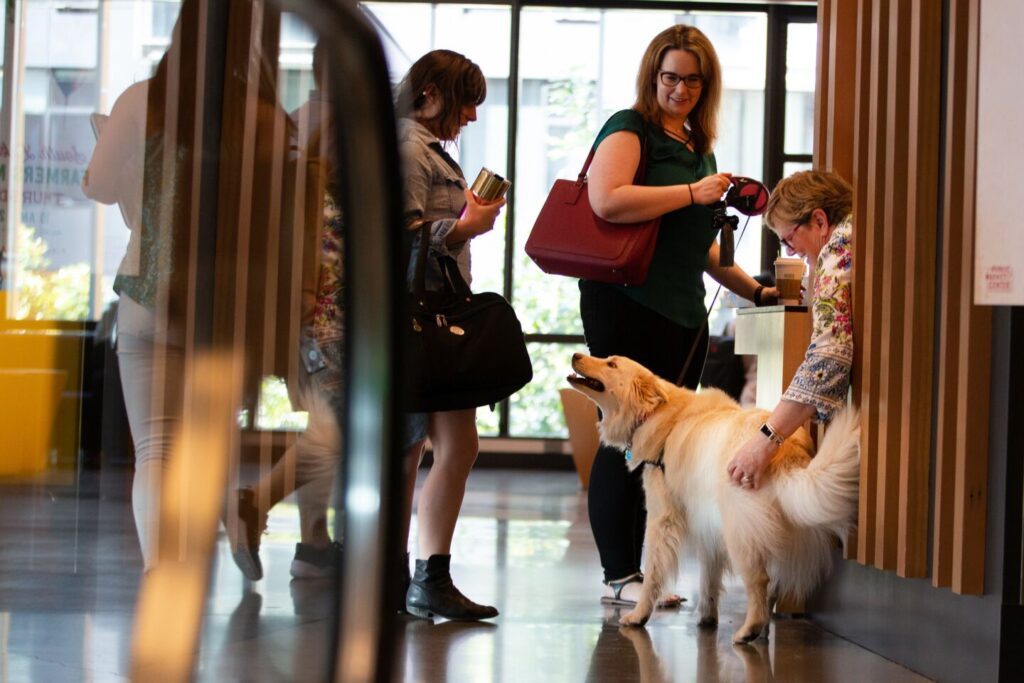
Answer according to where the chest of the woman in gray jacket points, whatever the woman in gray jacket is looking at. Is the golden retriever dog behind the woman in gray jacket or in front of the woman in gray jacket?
in front

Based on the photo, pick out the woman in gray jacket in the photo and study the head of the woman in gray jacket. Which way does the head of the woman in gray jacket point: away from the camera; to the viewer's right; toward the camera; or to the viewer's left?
to the viewer's right

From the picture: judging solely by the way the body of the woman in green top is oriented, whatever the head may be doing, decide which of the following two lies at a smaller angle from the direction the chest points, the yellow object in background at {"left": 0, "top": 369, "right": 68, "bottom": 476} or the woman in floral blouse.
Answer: the woman in floral blouse

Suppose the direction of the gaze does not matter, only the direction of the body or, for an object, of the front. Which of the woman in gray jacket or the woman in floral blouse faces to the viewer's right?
the woman in gray jacket

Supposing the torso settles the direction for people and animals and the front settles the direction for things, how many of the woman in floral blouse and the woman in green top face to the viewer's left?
1

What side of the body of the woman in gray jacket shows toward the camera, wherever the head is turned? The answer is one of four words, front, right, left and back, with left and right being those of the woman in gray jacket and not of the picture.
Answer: right

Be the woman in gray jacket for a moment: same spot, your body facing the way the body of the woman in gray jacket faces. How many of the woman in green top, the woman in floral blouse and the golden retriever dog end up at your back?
0

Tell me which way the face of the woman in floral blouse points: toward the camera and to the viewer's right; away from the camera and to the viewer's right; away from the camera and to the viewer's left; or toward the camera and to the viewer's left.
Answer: toward the camera and to the viewer's left

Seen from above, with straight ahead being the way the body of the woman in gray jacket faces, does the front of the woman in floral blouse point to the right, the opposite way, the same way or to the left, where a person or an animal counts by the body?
the opposite way

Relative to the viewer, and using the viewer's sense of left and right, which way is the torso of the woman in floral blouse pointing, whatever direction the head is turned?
facing to the left of the viewer

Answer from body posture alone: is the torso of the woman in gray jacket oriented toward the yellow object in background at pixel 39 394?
no

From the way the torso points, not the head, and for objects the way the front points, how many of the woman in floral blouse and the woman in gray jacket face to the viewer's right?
1

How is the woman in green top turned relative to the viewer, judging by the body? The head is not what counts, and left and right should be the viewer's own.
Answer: facing the viewer and to the right of the viewer

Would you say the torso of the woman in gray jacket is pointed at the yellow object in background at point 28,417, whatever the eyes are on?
no

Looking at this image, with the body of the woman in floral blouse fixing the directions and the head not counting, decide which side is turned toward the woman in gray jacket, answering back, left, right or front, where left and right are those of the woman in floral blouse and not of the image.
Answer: front

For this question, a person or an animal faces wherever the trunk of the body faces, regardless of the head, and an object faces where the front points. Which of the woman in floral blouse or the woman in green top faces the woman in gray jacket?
the woman in floral blouse
